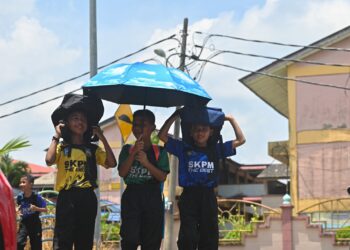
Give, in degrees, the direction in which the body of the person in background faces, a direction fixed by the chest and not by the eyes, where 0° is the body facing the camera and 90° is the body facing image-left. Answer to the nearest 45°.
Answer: approximately 45°

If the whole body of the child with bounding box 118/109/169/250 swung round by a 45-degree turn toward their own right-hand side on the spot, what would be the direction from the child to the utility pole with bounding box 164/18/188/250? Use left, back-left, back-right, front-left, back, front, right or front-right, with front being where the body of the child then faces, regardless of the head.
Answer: back-right

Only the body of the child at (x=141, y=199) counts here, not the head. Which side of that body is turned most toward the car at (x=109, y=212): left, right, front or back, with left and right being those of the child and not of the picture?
back

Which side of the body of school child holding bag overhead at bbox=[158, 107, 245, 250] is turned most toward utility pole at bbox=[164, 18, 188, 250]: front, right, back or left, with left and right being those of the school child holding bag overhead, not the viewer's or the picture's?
back

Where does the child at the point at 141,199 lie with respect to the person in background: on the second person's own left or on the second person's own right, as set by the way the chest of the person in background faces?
on the second person's own left

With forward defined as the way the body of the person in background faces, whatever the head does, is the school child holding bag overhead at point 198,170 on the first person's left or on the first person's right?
on the first person's left

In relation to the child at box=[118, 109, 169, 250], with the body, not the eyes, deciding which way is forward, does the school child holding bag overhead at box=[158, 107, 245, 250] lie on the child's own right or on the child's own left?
on the child's own left
